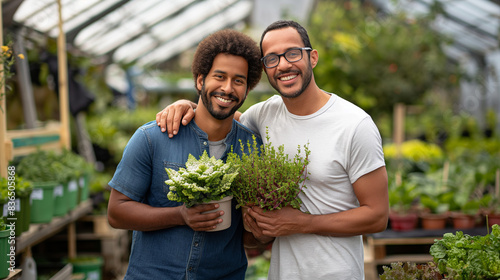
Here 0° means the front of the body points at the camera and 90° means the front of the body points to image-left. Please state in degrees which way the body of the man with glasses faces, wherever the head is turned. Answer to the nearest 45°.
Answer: approximately 45°

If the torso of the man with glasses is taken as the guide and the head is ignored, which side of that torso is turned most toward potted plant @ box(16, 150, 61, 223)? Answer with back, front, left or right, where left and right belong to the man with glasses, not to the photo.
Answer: right

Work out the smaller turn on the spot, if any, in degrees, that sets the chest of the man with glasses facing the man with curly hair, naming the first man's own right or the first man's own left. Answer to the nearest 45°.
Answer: approximately 45° to the first man's own right

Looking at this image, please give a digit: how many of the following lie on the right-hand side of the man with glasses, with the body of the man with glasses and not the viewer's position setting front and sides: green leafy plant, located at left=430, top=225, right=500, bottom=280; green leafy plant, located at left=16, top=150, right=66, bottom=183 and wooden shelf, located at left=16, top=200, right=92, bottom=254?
2

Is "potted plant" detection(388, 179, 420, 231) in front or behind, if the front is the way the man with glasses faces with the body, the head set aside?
behind

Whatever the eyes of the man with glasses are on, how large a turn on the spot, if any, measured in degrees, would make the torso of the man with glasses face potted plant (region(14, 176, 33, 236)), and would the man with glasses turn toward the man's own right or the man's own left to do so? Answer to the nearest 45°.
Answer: approximately 90° to the man's own right

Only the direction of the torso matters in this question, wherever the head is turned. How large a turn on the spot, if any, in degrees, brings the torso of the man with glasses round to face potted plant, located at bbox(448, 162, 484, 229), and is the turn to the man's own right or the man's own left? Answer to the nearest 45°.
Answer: approximately 180°

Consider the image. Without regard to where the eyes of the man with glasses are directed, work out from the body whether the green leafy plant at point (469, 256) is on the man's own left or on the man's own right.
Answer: on the man's own left

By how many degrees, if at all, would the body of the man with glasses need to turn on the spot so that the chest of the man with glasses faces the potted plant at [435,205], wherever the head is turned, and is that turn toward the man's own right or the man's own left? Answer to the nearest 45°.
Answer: approximately 180°

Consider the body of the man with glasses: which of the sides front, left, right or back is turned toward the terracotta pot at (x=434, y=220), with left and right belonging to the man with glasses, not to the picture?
back

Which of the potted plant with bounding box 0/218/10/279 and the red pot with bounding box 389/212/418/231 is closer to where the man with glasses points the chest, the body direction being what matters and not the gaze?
the potted plant
